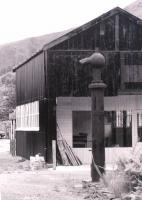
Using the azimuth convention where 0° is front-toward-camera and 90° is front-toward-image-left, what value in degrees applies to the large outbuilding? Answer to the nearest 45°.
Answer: approximately 0°

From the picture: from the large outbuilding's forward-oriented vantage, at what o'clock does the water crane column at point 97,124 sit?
The water crane column is roughly at 12 o'clock from the large outbuilding.
